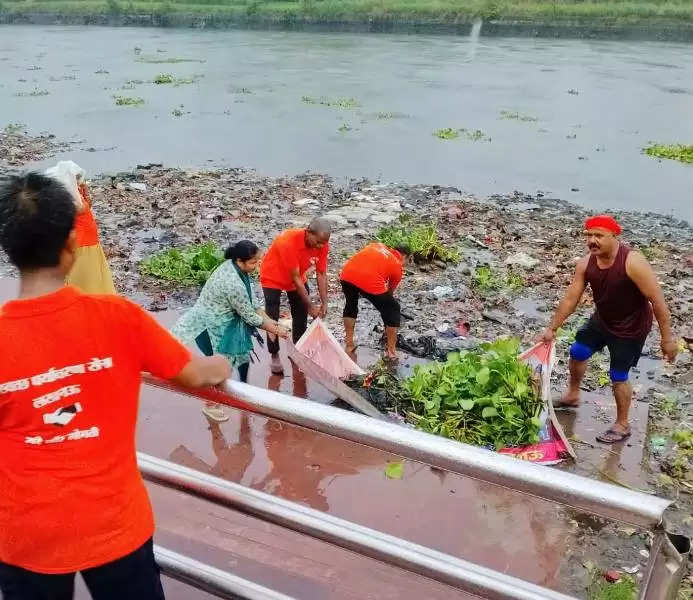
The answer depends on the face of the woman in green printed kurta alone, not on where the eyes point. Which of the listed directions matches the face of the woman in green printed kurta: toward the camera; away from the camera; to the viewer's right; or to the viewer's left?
to the viewer's right

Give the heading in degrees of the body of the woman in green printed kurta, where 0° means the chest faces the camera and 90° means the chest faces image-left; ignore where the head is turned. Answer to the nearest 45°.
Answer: approximately 270°

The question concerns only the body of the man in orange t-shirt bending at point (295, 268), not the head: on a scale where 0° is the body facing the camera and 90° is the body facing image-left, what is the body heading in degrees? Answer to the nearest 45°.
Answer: approximately 315°

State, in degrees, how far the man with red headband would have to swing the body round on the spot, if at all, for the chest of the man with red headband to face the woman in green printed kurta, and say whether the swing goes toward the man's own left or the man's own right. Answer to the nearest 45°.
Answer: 0° — they already face them

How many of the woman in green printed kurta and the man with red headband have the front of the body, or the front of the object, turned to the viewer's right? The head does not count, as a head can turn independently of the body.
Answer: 1

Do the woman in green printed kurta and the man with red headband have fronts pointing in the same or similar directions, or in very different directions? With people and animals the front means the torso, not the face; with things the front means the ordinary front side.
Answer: very different directions

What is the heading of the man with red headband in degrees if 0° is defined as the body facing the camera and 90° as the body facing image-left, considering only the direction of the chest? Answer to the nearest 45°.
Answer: approximately 45°

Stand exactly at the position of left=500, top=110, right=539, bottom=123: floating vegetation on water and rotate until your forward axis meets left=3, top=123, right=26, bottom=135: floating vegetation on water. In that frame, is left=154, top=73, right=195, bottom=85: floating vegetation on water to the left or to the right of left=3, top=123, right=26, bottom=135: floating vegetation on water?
right

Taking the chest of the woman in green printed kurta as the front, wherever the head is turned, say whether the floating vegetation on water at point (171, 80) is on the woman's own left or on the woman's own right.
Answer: on the woman's own left

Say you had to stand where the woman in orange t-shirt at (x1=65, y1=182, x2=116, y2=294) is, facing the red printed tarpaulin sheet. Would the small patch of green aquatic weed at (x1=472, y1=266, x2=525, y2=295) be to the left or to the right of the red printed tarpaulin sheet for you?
left

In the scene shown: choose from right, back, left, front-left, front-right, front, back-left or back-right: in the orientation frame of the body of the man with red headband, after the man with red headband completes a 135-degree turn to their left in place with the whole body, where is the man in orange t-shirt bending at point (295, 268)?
back
